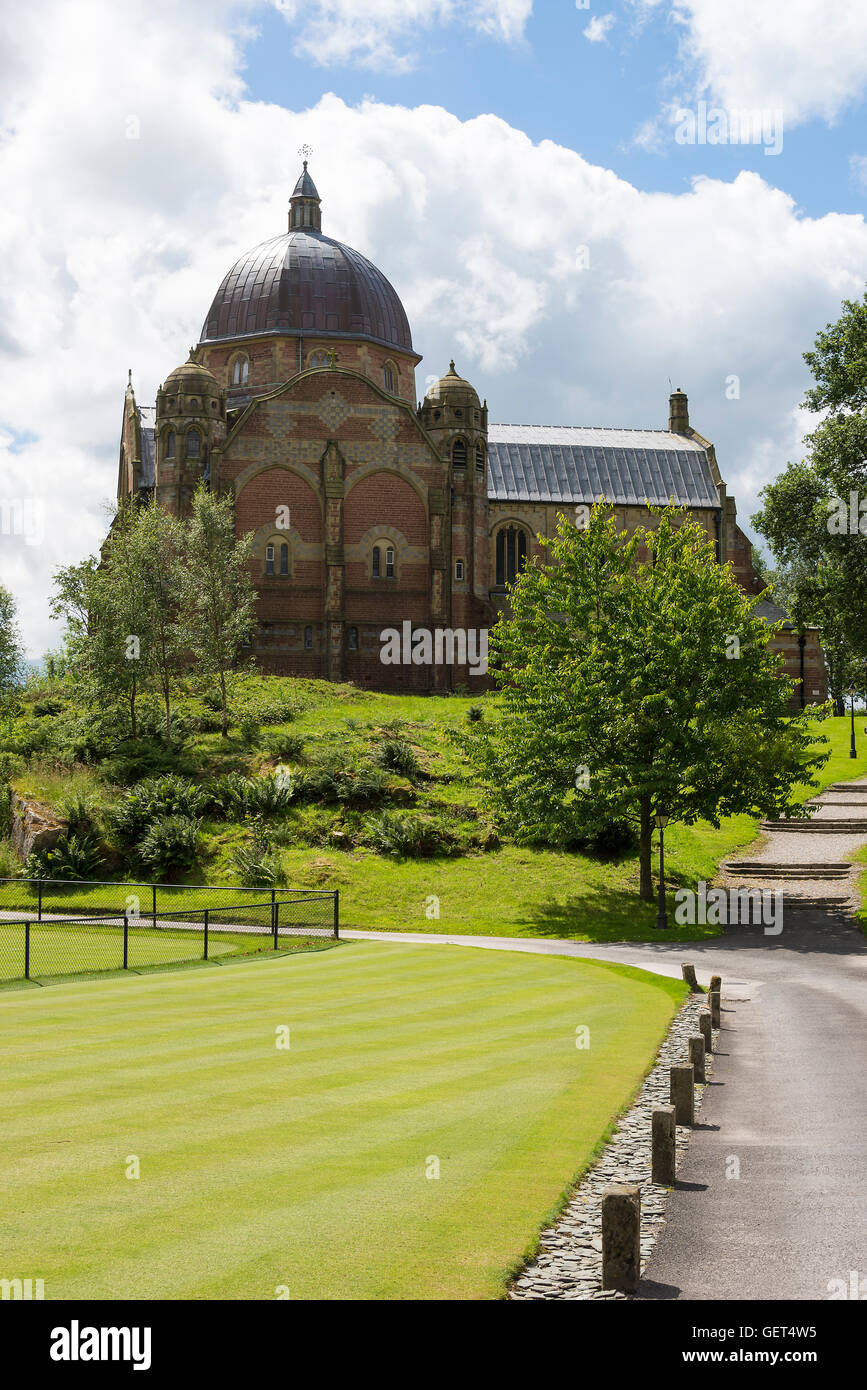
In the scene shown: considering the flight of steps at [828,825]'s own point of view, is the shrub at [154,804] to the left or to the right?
on its right

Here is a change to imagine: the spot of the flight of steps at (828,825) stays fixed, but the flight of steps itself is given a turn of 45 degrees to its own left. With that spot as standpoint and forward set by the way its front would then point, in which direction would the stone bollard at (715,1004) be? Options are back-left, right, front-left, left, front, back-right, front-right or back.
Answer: front-right

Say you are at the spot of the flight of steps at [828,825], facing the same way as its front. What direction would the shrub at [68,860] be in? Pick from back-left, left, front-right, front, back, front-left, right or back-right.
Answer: front-right

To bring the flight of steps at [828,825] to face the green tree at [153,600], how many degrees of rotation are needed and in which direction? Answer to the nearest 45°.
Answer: approximately 90° to its right

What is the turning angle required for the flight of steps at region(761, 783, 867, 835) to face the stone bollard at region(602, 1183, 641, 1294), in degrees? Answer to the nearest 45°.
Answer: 0° — it already faces it

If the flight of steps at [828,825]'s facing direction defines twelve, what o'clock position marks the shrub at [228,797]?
The shrub is roughly at 2 o'clock from the flight of steps.

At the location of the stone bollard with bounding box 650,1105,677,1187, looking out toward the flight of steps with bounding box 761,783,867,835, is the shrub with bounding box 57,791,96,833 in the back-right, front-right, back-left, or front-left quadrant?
front-left

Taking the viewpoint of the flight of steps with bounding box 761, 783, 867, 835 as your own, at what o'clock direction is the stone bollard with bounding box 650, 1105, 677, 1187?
The stone bollard is roughly at 12 o'clock from the flight of steps.

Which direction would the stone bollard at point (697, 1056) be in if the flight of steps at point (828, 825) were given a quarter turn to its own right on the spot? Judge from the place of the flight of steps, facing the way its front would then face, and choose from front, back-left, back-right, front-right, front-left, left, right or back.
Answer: left

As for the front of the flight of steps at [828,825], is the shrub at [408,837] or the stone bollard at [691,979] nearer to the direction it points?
the stone bollard

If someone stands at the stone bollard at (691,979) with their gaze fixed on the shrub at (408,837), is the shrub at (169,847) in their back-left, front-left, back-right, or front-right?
front-left

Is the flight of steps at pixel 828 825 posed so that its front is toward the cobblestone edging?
yes

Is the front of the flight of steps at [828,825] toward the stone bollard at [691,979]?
yes

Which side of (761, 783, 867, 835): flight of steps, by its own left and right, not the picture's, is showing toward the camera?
front

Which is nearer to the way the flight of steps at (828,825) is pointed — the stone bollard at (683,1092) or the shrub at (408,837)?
the stone bollard

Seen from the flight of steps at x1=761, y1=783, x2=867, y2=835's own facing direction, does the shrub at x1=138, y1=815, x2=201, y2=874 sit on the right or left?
on its right

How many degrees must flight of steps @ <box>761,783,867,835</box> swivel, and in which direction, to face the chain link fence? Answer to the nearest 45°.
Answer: approximately 45° to its right

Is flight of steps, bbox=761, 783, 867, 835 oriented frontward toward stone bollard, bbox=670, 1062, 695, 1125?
yes
